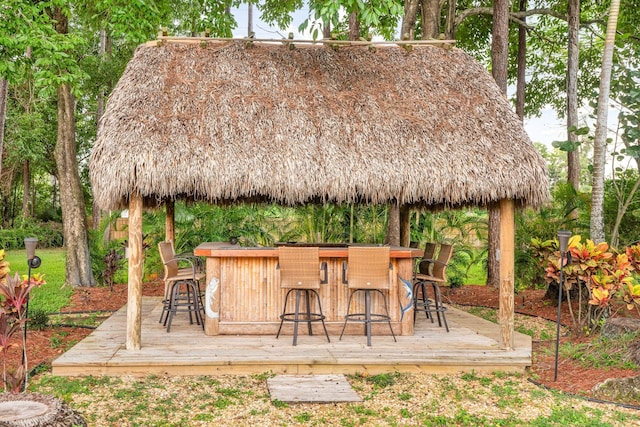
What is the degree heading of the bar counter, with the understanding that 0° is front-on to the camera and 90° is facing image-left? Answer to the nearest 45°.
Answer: approximately 0°

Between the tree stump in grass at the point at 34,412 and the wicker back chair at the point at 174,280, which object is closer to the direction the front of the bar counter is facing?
the tree stump in grass

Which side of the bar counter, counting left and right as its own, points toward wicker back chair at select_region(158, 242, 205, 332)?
right

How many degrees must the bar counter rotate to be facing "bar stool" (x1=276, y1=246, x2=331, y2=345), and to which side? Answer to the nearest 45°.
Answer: approximately 45° to its left

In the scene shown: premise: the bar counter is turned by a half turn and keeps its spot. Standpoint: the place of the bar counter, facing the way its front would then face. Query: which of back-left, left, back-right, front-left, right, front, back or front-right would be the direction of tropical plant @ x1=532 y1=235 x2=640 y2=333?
right

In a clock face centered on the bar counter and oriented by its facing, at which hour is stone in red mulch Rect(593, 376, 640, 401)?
The stone in red mulch is roughly at 10 o'clock from the bar counter.

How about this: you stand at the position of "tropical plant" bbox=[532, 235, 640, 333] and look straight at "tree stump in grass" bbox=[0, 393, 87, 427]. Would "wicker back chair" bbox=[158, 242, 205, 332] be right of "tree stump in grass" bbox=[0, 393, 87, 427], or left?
right

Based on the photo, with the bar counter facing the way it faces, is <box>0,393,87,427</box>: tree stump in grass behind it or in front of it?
in front
